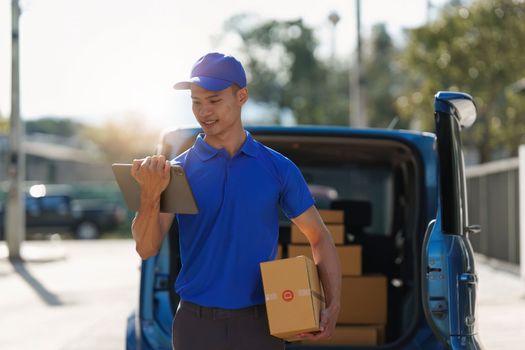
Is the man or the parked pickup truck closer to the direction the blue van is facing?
the parked pickup truck

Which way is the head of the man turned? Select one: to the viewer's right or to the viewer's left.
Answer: to the viewer's left

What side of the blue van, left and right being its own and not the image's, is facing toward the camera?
back

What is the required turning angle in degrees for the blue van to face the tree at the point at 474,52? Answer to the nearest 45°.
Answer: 0° — it already faces it

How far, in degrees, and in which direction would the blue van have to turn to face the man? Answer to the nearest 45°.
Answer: approximately 135° to its left
